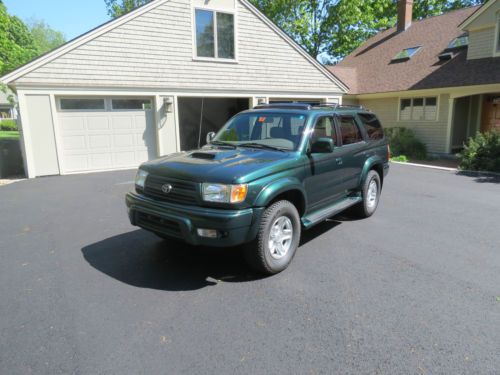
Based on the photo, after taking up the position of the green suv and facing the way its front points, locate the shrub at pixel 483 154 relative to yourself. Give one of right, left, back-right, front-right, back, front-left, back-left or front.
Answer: back

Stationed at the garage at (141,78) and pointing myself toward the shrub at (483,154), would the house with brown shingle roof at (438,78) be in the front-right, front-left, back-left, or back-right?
front-left

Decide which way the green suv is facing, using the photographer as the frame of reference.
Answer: facing the viewer and to the left of the viewer

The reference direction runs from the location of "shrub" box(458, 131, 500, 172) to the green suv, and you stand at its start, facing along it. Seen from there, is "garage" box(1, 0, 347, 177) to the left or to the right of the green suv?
right

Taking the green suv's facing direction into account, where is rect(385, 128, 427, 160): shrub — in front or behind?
behind

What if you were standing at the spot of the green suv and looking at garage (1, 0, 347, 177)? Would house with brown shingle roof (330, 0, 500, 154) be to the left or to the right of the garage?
right

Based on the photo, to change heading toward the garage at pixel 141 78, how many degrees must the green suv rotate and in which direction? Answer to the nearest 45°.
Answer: approximately 90° to its right

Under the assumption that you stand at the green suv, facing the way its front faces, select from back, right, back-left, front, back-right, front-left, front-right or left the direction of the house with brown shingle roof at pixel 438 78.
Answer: back
